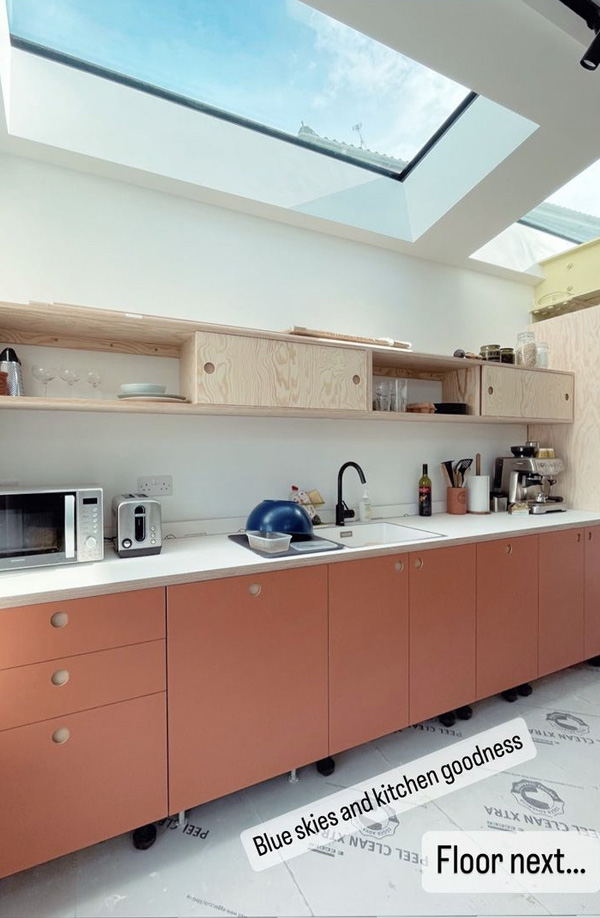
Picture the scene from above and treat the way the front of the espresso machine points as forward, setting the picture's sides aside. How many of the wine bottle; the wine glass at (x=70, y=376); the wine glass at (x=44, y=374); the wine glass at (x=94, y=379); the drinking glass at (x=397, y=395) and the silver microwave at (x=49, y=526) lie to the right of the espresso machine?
6

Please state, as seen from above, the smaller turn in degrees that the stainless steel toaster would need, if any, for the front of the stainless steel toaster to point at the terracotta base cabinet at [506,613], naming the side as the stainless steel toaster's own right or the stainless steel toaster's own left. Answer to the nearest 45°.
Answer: approximately 90° to the stainless steel toaster's own left

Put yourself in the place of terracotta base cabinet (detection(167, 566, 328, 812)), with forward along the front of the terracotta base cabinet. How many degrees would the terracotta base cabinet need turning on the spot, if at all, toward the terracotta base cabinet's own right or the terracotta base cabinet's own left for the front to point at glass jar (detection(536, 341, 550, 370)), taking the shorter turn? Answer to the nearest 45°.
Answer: approximately 90° to the terracotta base cabinet's own left

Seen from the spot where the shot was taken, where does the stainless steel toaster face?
facing the viewer
